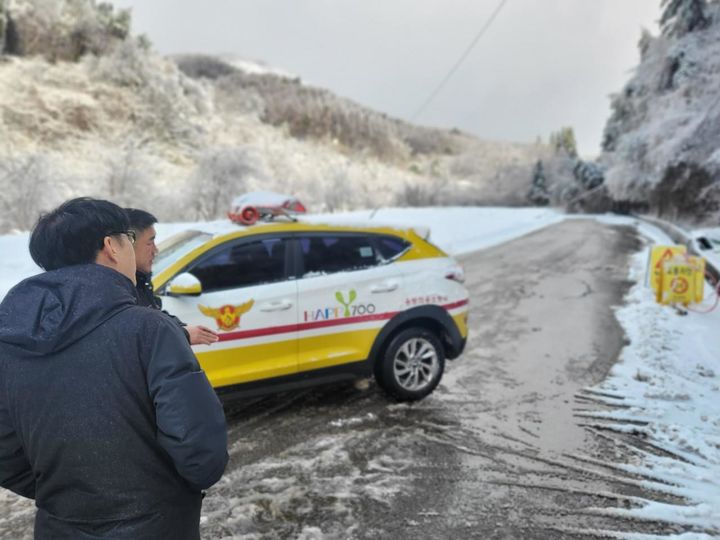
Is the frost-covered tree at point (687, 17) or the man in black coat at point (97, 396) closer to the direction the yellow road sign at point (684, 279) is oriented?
the man in black coat

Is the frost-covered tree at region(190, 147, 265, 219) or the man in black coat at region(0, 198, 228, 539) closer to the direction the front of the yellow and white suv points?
the man in black coat

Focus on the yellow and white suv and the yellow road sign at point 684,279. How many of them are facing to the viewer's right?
0

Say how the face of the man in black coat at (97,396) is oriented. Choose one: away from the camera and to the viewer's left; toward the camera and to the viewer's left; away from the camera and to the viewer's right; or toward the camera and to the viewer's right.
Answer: away from the camera and to the viewer's right

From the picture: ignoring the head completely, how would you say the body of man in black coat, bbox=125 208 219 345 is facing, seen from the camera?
to the viewer's right

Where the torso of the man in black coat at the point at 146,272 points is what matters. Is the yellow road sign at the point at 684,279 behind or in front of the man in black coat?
in front

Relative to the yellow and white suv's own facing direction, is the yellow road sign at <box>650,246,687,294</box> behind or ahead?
behind

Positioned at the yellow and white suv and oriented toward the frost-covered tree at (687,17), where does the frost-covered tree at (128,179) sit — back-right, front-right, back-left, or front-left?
front-left

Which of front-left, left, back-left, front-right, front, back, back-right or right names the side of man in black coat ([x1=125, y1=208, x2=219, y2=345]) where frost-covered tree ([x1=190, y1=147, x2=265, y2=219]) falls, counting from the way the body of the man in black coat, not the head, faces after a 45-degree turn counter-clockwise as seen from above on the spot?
front-left

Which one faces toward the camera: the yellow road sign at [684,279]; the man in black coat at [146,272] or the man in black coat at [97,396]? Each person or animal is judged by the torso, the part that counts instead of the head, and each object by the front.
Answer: the yellow road sign

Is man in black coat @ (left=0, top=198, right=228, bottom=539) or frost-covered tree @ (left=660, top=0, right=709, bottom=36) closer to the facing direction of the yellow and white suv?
the man in black coat

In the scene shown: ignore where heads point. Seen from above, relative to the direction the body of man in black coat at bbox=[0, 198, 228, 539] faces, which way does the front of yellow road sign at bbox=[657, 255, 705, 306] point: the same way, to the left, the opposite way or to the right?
the opposite way

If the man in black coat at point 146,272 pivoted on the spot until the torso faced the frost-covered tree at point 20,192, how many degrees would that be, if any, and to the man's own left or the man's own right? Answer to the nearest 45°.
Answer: approximately 90° to the man's own left

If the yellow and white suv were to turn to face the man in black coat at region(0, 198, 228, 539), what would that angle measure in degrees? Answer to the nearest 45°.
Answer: approximately 45° to its left

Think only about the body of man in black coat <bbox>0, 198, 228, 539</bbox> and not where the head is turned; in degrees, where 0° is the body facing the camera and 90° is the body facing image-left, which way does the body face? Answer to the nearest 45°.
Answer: approximately 225°

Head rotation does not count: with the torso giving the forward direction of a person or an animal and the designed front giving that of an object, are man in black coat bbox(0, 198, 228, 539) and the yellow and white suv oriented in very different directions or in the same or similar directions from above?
very different directions

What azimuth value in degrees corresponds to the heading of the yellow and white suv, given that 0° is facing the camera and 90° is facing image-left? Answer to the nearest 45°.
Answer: approximately 45°
